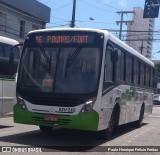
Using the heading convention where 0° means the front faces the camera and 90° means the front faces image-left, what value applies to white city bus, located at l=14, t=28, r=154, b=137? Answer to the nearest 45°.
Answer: approximately 45°

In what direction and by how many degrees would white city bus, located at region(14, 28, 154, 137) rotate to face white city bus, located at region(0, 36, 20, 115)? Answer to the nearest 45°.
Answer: approximately 90° to its right
